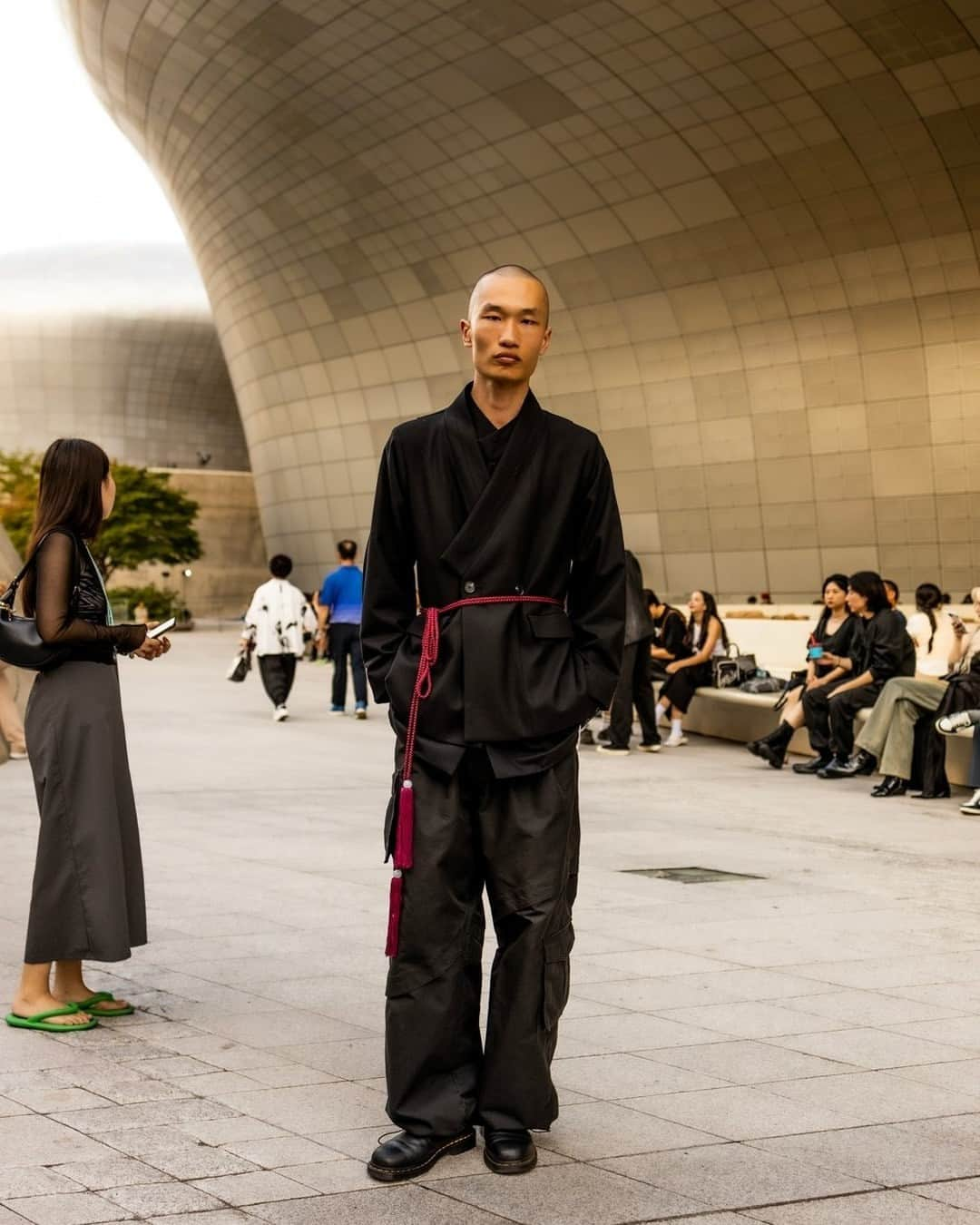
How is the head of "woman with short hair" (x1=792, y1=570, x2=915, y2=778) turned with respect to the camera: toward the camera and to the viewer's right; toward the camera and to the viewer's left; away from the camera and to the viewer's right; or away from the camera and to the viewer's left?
toward the camera and to the viewer's left

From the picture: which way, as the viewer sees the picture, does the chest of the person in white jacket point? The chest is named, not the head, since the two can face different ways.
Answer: away from the camera

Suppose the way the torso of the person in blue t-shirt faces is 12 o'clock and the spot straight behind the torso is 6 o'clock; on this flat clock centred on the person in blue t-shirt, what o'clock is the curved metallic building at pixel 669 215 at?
The curved metallic building is roughly at 1 o'clock from the person in blue t-shirt.

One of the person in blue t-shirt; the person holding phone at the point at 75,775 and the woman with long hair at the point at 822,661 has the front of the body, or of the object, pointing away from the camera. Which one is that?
the person in blue t-shirt

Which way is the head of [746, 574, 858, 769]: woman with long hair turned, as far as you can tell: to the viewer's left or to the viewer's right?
to the viewer's left

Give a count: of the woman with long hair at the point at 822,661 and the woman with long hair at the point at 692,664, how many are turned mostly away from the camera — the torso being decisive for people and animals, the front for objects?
0

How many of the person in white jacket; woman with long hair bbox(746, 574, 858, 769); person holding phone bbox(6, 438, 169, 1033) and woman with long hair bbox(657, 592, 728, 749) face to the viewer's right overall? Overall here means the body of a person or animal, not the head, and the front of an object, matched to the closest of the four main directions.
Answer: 1

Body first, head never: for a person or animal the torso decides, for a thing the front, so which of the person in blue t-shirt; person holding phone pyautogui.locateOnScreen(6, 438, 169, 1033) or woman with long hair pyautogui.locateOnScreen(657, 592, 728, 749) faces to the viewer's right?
the person holding phone

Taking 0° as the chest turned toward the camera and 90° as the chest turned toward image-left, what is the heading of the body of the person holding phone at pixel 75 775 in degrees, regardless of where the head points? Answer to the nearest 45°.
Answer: approximately 270°

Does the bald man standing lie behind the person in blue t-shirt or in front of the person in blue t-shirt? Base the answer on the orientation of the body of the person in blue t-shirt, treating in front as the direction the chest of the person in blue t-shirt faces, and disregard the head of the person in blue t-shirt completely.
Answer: behind

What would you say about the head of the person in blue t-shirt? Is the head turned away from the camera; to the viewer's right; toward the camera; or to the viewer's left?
away from the camera

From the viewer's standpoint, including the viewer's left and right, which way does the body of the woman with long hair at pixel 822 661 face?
facing the viewer and to the left of the viewer

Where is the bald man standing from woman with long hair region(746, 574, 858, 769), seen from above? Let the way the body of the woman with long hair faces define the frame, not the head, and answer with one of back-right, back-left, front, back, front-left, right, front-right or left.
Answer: front-left

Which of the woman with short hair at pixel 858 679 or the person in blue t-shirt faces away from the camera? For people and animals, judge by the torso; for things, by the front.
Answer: the person in blue t-shirt

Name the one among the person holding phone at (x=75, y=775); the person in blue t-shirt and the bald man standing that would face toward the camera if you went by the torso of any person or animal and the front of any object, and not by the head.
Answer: the bald man standing

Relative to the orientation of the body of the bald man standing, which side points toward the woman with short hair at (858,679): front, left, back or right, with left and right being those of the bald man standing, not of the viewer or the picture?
back

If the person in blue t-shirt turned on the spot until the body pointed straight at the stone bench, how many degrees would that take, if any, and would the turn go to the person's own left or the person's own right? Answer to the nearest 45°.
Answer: approximately 135° to the person's own right
